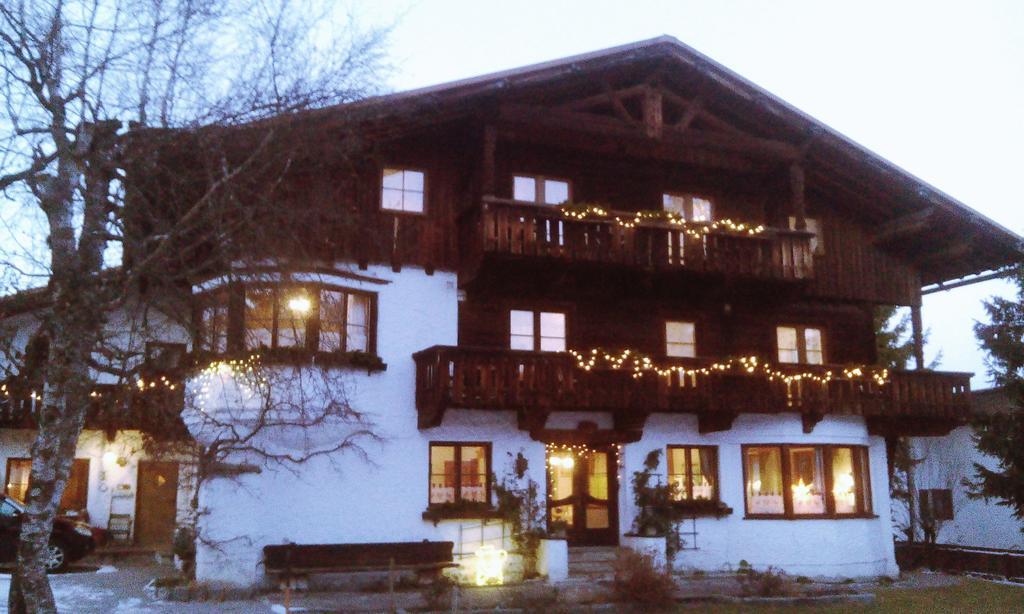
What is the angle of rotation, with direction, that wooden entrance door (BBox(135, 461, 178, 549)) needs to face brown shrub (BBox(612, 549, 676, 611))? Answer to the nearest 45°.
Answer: approximately 45° to its left

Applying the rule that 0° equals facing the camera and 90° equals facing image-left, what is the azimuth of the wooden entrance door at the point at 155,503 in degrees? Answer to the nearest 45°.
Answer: approximately 0°

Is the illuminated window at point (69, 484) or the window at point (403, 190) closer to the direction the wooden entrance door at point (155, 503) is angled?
the window

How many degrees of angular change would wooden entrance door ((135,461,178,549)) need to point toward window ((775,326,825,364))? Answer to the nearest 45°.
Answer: approximately 45° to its left

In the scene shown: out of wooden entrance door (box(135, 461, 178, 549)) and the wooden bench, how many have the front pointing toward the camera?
2

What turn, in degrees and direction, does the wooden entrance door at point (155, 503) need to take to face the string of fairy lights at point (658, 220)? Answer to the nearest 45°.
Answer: approximately 45° to its left

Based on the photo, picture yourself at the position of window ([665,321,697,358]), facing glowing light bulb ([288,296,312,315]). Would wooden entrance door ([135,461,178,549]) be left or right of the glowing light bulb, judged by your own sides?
right

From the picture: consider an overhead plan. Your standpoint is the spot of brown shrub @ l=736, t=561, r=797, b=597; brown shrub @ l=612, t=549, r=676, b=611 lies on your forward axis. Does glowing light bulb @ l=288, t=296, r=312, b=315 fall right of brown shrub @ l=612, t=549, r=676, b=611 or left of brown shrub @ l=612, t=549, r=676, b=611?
right
